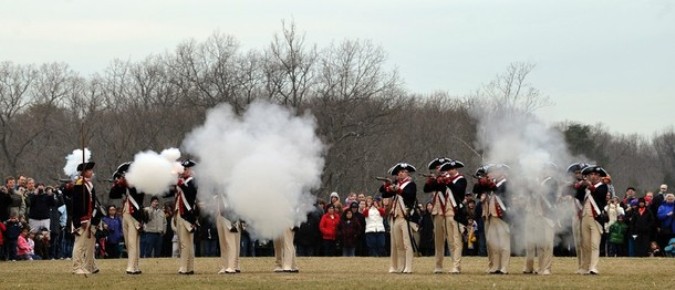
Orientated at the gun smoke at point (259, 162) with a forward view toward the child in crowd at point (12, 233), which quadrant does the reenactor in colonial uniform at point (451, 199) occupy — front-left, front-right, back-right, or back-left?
back-right

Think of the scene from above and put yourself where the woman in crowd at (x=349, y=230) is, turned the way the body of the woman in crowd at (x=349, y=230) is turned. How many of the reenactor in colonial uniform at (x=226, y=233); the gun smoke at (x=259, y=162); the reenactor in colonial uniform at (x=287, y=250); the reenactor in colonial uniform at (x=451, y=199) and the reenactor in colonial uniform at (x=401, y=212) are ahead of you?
5

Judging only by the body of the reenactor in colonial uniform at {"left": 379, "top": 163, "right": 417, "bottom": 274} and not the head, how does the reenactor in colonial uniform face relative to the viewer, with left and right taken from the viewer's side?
facing the viewer and to the left of the viewer

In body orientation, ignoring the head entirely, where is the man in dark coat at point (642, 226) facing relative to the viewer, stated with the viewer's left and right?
facing the viewer

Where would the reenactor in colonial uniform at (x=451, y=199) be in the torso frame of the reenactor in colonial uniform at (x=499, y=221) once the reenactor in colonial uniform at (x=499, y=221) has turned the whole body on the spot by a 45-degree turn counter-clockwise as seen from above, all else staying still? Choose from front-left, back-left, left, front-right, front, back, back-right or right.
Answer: right

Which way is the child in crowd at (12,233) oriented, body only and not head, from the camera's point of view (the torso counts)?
toward the camera

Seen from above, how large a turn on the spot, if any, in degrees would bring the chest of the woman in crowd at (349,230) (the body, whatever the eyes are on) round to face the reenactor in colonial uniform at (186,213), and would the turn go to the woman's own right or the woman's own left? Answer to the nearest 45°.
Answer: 0° — they already face them

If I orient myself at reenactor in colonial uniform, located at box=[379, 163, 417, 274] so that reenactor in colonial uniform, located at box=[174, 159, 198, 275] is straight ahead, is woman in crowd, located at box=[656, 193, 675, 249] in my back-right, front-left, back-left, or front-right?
back-right

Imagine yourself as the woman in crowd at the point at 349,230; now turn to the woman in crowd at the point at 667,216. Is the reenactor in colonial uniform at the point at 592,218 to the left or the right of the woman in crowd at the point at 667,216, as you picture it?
right

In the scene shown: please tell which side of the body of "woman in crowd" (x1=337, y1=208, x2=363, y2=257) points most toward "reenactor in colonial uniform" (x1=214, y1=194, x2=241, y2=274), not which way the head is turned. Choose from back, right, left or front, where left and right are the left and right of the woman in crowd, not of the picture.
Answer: front

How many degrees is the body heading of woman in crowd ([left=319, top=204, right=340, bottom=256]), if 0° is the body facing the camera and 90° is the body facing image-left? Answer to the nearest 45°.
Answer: approximately 0°

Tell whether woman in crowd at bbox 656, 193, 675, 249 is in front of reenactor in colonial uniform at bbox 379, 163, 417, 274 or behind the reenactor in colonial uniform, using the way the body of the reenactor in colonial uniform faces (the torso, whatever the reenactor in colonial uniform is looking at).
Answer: behind

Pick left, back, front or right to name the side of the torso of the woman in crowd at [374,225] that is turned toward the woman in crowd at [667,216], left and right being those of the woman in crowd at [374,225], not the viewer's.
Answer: left

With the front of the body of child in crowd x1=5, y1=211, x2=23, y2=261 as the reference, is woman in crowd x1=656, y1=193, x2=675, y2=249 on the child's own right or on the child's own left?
on the child's own left
